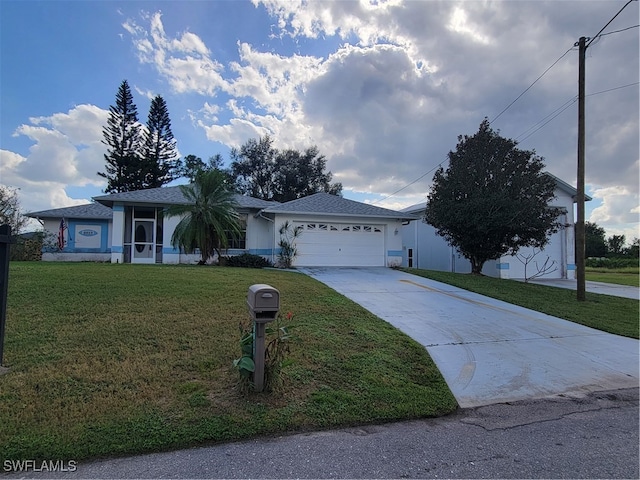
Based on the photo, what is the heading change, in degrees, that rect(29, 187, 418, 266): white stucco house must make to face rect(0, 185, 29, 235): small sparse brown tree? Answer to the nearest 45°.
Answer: approximately 135° to its right

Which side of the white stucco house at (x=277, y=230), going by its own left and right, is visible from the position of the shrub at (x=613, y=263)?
left

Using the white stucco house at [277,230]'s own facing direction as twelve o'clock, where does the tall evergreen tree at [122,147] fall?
The tall evergreen tree is roughly at 5 o'clock from the white stucco house.

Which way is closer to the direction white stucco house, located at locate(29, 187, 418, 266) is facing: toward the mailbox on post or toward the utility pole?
the mailbox on post

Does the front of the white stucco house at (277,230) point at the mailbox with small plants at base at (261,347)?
yes

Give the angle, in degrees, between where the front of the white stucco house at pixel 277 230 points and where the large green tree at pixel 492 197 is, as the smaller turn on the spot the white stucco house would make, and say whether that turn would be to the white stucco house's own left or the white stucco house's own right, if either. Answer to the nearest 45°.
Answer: approximately 45° to the white stucco house's own left

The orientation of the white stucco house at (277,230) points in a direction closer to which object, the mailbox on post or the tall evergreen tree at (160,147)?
the mailbox on post

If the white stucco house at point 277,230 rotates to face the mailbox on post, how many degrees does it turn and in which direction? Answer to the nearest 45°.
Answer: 0° — it already faces it

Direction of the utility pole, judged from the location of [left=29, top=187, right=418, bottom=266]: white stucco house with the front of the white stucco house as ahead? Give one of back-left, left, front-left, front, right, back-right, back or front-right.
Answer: front-left

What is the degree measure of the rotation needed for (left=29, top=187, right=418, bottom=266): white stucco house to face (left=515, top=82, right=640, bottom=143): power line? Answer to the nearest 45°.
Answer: approximately 45° to its left

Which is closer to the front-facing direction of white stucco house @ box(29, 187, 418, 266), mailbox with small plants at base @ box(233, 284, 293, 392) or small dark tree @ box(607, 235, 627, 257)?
the mailbox with small plants at base

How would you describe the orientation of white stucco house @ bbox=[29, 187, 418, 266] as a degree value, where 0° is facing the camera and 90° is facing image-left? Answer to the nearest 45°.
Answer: approximately 0°
